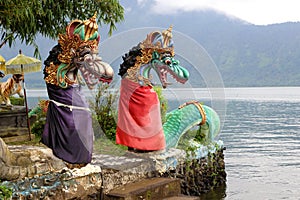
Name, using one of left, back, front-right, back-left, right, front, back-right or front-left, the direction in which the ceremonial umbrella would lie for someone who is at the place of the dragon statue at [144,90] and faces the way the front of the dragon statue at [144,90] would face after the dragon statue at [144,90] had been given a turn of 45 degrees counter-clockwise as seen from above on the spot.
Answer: left

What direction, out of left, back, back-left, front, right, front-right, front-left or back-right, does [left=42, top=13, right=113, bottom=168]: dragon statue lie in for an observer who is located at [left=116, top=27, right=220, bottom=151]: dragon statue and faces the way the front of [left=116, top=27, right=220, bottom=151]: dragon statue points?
back-right

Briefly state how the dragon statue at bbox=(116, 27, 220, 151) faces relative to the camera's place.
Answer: facing to the right of the viewer

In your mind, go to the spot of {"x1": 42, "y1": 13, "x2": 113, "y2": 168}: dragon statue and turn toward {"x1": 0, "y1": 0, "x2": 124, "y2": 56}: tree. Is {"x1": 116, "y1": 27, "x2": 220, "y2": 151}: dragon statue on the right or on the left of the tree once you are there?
right
